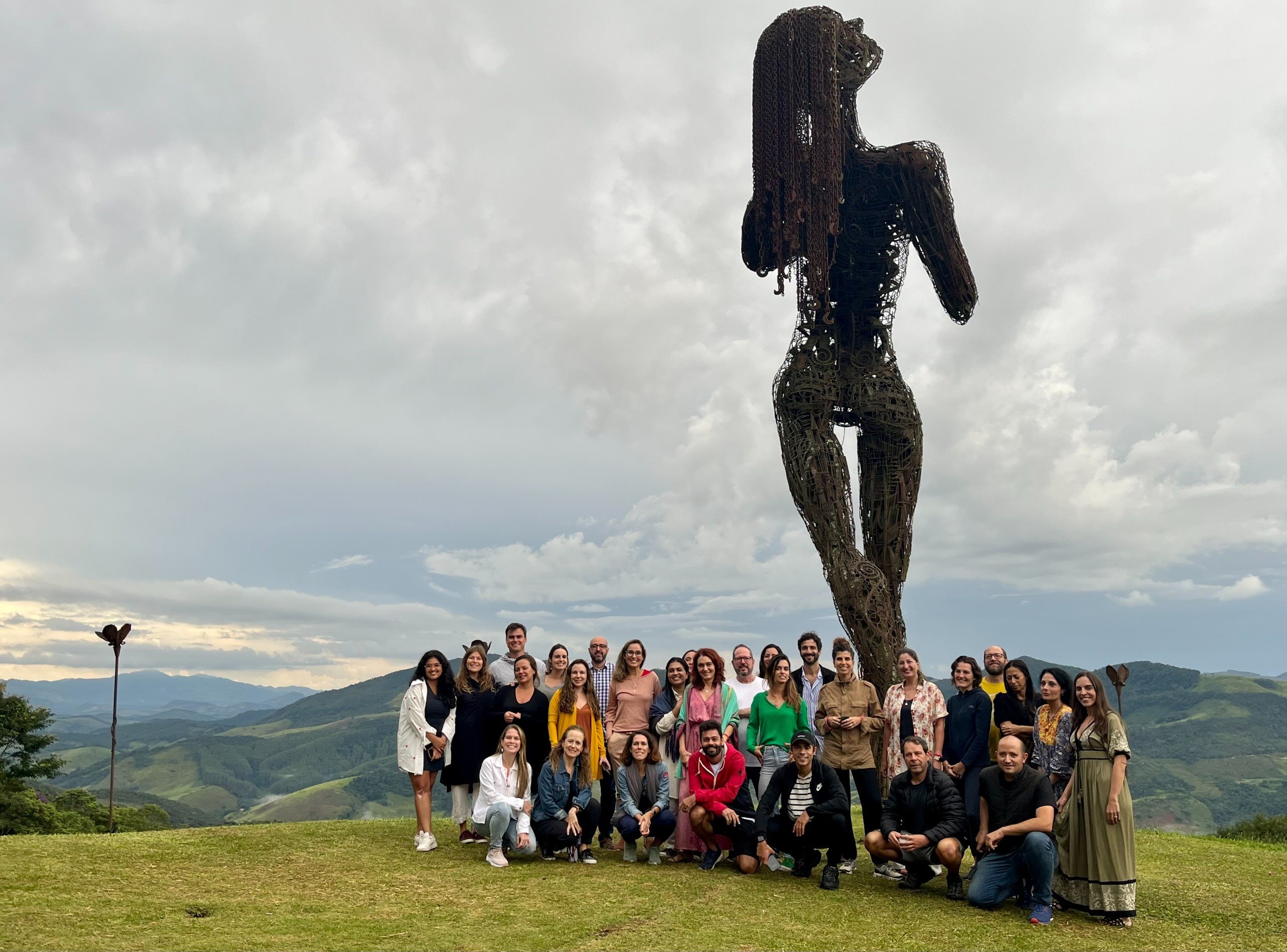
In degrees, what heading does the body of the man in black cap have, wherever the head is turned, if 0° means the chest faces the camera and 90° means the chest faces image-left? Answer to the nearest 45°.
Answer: approximately 0°

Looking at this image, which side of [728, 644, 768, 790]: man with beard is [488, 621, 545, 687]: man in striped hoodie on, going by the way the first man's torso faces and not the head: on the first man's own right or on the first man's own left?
on the first man's own right

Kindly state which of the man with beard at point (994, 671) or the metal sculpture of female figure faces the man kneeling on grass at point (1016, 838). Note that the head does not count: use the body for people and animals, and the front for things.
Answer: the man with beard

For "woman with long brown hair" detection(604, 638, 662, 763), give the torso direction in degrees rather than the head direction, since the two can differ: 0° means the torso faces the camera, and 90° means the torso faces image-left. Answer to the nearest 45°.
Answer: approximately 0°

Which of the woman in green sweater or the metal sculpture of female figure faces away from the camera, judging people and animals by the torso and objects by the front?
the metal sculpture of female figure

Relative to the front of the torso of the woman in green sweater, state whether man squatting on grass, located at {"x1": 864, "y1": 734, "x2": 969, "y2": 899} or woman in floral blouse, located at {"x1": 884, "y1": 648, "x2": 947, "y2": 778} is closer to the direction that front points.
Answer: the man squatting on grass

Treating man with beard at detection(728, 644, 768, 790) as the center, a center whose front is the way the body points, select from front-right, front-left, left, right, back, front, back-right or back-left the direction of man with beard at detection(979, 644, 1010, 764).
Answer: left

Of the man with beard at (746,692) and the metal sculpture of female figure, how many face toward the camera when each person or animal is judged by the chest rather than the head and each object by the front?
1

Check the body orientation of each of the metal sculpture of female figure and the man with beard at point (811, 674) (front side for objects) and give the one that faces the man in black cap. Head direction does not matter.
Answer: the man with beard

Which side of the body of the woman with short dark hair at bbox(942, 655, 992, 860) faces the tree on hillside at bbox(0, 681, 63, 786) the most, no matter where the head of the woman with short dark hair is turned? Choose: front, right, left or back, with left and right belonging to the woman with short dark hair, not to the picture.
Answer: right

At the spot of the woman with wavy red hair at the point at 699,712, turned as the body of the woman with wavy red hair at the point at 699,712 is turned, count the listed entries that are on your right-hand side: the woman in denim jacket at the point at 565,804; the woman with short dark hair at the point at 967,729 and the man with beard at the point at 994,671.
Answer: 1
